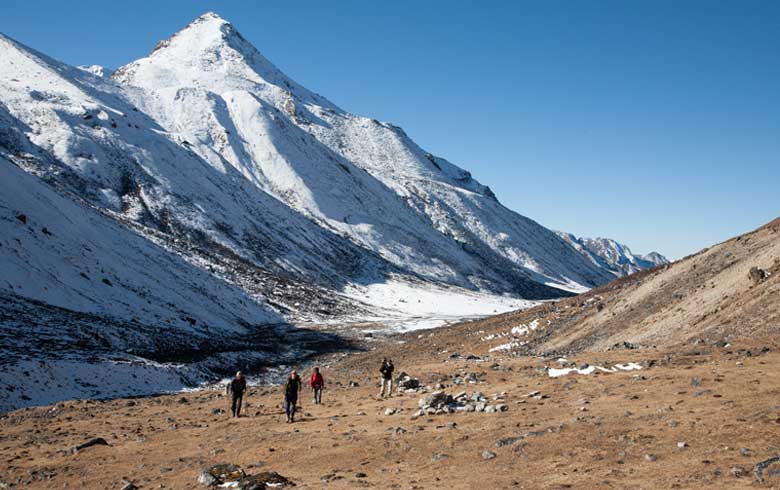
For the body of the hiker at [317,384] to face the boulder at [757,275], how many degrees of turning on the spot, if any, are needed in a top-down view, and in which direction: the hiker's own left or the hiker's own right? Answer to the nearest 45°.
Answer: approximately 135° to the hiker's own left

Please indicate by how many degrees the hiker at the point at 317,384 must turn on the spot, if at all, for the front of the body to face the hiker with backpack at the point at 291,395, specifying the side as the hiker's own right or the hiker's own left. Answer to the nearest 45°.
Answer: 0° — they already face them

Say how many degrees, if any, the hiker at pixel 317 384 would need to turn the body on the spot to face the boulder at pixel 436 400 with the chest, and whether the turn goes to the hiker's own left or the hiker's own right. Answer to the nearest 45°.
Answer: approximately 45° to the hiker's own left

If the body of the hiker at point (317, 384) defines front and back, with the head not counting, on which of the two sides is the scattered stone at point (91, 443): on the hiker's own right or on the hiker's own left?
on the hiker's own right

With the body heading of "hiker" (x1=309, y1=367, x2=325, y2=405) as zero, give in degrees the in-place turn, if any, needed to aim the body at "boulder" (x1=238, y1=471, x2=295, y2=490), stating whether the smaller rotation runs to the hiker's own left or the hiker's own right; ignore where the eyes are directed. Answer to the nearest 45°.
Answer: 0° — they already face it

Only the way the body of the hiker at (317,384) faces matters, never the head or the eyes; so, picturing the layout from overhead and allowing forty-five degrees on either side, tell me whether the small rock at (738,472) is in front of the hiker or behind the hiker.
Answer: in front

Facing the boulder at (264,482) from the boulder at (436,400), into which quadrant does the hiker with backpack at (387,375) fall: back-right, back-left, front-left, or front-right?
back-right
